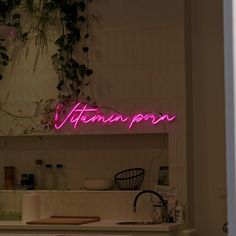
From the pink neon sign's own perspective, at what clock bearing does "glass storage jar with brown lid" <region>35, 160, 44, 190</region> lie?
The glass storage jar with brown lid is roughly at 4 o'clock from the pink neon sign.

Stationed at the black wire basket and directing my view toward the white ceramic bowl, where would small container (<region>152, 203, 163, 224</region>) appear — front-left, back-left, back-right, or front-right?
back-left

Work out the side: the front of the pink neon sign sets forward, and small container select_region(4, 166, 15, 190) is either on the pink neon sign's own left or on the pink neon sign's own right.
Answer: on the pink neon sign's own right

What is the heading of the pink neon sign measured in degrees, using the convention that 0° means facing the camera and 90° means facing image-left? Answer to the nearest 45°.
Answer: approximately 0°
